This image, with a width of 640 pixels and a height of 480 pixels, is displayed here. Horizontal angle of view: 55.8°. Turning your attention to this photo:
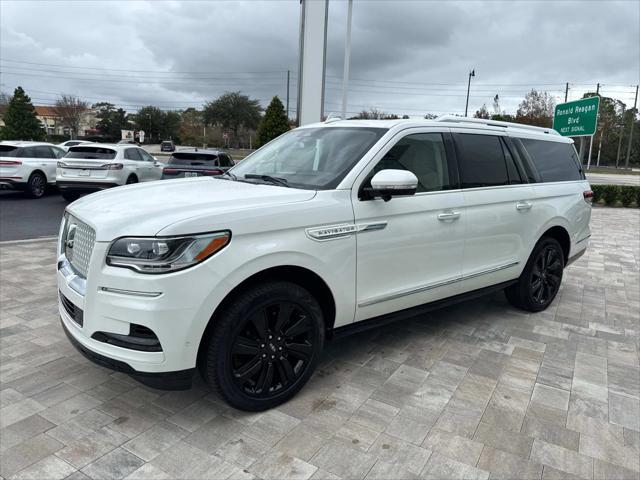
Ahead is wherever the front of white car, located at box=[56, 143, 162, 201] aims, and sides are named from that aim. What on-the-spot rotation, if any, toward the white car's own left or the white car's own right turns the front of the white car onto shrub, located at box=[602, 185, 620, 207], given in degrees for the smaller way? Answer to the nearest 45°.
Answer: approximately 45° to the white car's own right

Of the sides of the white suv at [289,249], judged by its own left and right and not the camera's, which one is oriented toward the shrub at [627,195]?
back

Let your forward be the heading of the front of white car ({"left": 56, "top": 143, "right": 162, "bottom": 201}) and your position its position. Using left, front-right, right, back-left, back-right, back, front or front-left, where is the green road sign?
front-right

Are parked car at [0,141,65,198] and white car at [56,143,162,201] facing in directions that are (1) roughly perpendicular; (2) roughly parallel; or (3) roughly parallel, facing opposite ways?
roughly parallel

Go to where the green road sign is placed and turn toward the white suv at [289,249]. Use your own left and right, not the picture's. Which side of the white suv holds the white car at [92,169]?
right

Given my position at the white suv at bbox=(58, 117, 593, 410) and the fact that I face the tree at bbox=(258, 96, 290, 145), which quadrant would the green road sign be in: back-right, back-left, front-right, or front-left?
front-right

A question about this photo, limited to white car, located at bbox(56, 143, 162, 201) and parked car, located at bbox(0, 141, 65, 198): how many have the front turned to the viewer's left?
0

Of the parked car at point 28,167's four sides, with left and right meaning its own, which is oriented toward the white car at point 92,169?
right

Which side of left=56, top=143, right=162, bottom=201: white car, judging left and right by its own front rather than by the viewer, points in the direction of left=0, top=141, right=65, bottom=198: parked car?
left

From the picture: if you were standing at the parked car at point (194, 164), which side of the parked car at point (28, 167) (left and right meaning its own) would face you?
right

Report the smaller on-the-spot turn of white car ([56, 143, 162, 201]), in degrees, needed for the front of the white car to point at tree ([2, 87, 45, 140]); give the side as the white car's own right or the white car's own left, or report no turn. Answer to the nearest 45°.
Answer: approximately 45° to the white car's own left

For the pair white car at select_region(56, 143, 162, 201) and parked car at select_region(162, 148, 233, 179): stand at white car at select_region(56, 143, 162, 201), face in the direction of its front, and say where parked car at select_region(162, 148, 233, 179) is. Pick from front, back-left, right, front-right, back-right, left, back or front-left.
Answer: right

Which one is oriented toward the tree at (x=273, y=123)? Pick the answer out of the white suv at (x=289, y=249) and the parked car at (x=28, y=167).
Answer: the parked car

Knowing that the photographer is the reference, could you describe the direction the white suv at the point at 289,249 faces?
facing the viewer and to the left of the viewer

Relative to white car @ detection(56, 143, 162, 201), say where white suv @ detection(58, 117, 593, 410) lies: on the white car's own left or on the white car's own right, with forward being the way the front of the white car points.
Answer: on the white car's own right

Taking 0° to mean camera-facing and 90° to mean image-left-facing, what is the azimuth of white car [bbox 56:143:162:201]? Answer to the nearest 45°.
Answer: approximately 225°

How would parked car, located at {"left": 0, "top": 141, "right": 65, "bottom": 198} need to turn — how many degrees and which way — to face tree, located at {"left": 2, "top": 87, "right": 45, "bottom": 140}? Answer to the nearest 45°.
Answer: approximately 45° to its left

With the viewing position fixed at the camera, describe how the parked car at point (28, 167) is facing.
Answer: facing away from the viewer and to the right of the viewer

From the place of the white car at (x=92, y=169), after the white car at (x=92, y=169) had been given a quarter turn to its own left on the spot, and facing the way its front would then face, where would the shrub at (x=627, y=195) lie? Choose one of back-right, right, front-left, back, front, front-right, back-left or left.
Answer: back-right
